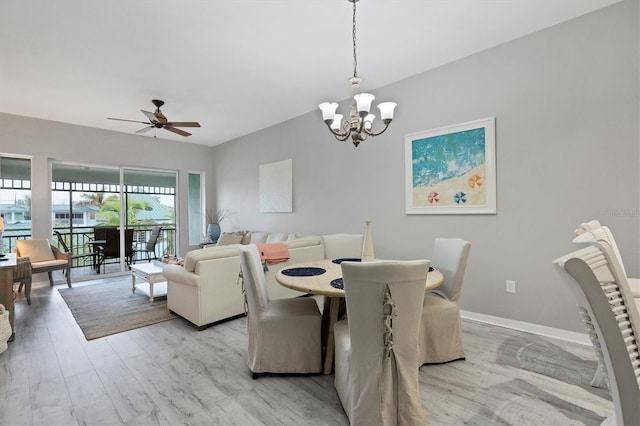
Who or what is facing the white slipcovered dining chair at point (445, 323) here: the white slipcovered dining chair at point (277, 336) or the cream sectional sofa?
the white slipcovered dining chair at point (277, 336)

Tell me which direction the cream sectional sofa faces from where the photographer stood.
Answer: facing away from the viewer and to the left of the viewer

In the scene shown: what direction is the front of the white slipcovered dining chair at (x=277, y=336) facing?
to the viewer's right

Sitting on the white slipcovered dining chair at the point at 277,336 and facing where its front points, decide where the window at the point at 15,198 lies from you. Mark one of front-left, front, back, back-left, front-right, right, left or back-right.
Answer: back-left

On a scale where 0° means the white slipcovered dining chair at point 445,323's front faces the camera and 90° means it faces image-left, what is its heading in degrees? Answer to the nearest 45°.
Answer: approximately 45°

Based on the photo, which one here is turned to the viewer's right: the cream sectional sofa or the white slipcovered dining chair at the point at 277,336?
the white slipcovered dining chair

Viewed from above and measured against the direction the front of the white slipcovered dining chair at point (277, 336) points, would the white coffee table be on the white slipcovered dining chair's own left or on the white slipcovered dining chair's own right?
on the white slipcovered dining chair's own left

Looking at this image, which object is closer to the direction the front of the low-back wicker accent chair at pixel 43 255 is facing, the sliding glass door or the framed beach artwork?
the framed beach artwork

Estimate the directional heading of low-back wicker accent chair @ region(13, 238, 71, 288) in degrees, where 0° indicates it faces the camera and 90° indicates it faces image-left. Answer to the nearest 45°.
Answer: approximately 315°

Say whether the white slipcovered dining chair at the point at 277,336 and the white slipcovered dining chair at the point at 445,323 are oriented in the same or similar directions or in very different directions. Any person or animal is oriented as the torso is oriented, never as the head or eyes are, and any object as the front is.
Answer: very different directions

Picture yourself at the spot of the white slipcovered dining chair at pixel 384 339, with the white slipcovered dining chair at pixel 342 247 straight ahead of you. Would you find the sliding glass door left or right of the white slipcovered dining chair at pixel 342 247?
left

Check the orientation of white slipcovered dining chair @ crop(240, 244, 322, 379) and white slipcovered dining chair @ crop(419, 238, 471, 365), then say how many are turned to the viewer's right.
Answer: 1
